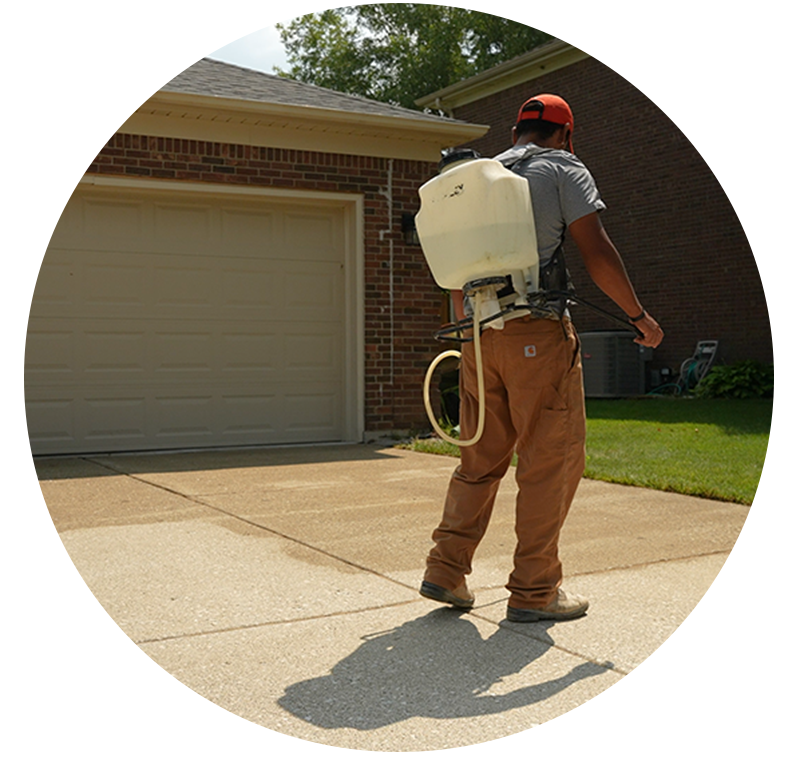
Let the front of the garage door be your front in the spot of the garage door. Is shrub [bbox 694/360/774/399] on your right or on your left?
on your left

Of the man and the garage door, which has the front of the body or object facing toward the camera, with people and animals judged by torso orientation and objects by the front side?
the garage door

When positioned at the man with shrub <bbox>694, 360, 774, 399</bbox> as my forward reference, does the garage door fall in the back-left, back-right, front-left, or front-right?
front-left

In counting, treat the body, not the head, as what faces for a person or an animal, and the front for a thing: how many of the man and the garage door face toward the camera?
1

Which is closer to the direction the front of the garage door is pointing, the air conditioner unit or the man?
the man

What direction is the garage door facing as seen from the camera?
toward the camera

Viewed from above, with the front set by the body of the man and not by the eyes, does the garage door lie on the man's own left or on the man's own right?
on the man's own left

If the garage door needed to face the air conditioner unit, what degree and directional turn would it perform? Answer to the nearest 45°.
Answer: approximately 135° to its left

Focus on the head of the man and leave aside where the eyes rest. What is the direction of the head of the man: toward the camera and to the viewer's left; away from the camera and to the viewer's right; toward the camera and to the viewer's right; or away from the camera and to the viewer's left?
away from the camera and to the viewer's right

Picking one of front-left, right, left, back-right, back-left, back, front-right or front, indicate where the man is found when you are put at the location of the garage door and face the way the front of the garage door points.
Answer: front

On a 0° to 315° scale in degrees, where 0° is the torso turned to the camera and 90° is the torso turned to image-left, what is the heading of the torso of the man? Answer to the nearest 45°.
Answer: approximately 225°
